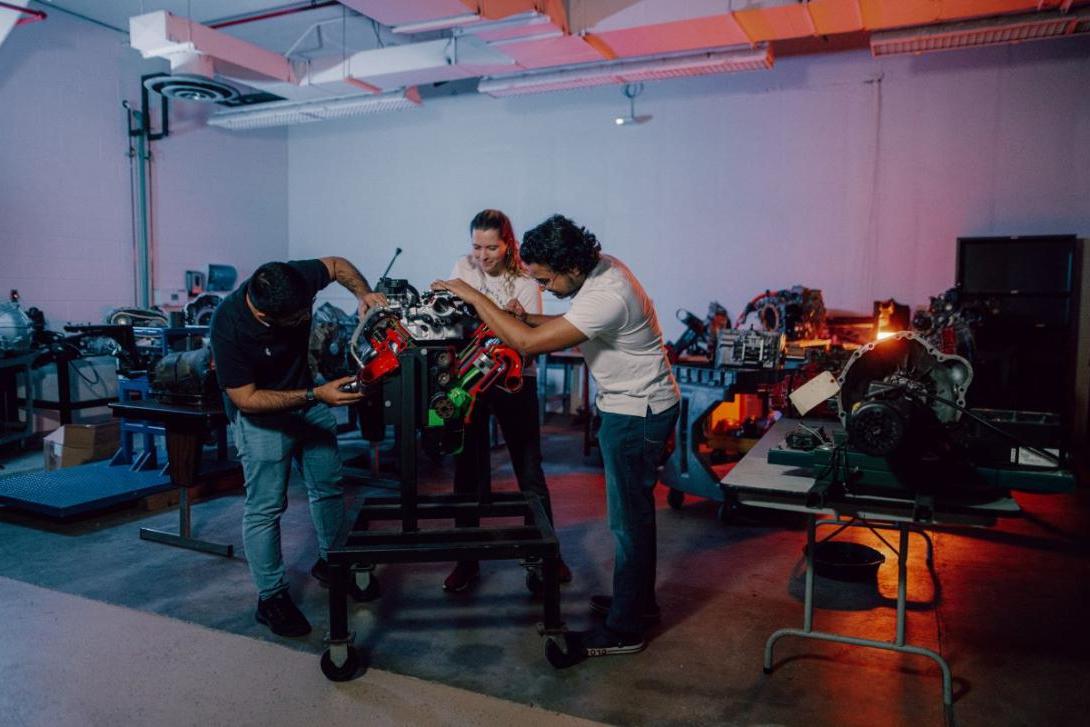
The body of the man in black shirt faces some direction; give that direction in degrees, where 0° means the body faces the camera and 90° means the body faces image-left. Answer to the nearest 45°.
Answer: approximately 315°

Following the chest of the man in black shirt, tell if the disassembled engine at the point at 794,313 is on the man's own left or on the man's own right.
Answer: on the man's own left

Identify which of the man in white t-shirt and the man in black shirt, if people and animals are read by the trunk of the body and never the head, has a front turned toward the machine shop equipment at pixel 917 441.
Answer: the man in black shirt

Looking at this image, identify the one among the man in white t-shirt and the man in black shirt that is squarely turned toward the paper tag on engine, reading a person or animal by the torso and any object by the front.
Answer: the man in black shirt

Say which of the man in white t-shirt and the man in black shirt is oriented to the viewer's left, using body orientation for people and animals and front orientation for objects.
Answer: the man in white t-shirt

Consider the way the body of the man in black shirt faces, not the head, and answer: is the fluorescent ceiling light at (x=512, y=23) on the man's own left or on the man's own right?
on the man's own left

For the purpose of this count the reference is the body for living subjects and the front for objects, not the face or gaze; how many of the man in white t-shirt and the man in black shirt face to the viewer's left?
1

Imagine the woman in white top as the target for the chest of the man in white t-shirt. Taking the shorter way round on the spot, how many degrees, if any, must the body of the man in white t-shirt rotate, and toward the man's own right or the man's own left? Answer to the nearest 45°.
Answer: approximately 45° to the man's own right

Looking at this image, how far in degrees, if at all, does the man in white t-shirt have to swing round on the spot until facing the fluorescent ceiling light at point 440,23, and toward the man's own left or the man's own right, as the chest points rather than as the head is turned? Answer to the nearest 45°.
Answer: approximately 90° to the man's own right

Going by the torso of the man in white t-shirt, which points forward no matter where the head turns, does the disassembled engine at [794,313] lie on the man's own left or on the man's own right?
on the man's own right

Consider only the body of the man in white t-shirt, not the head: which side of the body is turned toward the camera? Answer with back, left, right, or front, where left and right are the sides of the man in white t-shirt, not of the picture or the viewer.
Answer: left

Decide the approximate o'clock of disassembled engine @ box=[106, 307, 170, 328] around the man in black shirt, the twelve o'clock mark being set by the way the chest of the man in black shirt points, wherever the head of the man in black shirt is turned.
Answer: The disassembled engine is roughly at 7 o'clock from the man in black shirt.
